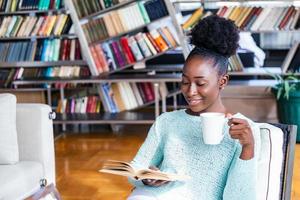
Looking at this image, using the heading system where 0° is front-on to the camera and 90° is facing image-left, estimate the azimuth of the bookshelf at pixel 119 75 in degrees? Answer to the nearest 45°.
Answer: approximately 0°

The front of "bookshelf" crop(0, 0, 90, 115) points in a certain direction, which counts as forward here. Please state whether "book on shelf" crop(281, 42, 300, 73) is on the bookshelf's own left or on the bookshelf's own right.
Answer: on the bookshelf's own left

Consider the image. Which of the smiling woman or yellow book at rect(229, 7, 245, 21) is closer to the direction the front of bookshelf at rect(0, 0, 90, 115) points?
the smiling woman

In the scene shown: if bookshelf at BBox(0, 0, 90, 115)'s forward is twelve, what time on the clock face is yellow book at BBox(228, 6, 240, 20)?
The yellow book is roughly at 10 o'clock from the bookshelf.

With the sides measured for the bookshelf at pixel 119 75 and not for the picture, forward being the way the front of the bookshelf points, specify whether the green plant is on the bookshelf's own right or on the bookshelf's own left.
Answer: on the bookshelf's own left

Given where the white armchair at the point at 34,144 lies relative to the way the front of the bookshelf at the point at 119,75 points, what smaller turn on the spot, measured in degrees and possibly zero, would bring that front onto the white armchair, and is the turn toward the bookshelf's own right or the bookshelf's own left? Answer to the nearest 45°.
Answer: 0° — it already faces it

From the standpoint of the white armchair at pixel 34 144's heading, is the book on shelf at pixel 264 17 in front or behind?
behind
